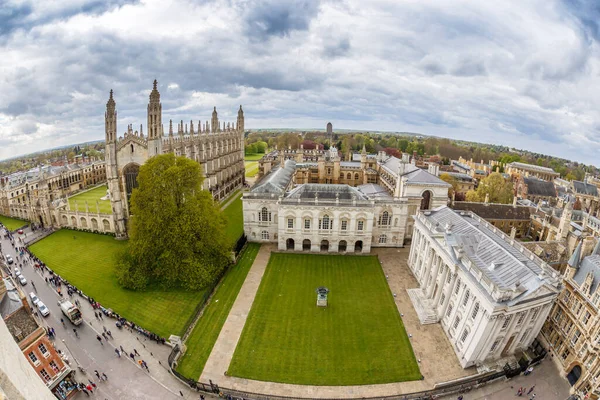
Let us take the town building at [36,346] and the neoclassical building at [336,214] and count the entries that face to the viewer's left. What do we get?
0

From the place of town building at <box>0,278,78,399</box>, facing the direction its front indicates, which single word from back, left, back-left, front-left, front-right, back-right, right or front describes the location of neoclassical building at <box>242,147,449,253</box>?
front-left

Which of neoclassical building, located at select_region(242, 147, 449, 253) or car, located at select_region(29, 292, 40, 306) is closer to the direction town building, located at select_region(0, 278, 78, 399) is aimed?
the neoclassical building

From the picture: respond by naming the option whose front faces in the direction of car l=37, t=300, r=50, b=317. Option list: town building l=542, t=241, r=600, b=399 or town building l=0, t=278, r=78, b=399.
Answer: town building l=542, t=241, r=600, b=399

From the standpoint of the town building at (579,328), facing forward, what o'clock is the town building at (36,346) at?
the town building at (36,346) is roughly at 12 o'clock from the town building at (579,328).

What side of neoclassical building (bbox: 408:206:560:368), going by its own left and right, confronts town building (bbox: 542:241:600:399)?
back

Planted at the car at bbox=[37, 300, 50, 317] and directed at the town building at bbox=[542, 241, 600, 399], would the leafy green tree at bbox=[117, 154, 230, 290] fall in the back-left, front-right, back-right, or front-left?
front-left

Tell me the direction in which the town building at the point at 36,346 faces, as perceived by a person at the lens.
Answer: facing the viewer and to the right of the viewer

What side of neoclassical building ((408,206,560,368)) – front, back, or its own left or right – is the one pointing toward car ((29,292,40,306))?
front

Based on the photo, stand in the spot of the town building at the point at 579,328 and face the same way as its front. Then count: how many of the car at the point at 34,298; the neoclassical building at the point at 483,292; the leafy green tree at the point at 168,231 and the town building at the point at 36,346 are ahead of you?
4

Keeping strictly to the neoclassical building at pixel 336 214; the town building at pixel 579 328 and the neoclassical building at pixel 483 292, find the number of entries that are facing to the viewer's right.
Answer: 0

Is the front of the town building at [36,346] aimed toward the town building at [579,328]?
yes

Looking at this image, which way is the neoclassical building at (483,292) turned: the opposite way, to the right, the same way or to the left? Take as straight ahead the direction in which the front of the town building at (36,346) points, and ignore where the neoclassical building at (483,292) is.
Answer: the opposite way

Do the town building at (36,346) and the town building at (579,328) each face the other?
yes

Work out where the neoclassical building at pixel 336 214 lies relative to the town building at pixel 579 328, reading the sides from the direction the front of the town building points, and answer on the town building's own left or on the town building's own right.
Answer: on the town building's own right

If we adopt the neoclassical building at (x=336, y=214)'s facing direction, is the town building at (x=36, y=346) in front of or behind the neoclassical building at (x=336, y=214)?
in front

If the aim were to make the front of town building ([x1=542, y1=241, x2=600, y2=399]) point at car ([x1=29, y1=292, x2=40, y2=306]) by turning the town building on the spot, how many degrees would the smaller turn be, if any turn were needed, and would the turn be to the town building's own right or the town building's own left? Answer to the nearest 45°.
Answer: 0° — it already faces it

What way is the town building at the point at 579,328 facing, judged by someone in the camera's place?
facing the viewer and to the left of the viewer

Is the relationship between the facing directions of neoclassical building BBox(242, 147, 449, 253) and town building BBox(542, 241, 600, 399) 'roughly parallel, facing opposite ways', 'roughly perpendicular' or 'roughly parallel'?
roughly perpendicular

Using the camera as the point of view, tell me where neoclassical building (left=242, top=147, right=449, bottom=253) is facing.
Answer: facing the viewer

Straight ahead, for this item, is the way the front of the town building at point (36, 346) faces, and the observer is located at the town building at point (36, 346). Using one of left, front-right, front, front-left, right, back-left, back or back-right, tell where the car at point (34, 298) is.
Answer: back-left
